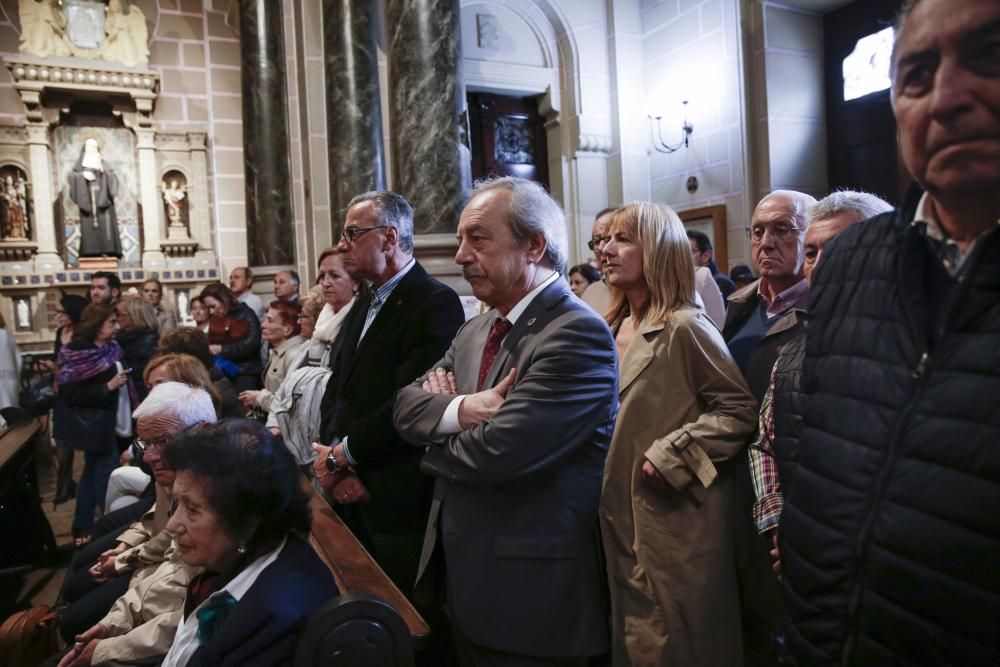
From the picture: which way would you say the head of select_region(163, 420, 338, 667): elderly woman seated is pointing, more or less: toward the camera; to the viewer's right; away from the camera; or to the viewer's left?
to the viewer's left

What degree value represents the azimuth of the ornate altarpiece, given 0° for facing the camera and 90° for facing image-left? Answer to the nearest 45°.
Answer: approximately 0°

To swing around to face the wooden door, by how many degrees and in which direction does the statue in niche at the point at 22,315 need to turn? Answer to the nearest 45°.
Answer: approximately 45° to its left

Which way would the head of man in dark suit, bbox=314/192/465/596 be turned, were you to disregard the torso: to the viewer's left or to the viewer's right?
to the viewer's left

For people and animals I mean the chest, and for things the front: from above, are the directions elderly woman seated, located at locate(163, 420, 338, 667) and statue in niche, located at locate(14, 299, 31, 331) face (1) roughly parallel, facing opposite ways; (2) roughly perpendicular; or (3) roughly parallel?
roughly perpendicular

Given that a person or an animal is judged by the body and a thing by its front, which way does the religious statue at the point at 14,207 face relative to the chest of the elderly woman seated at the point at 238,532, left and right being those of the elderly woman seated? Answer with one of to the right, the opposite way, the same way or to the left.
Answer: to the left

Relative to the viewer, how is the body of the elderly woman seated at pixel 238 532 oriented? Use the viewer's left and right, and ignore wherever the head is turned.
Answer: facing to the left of the viewer

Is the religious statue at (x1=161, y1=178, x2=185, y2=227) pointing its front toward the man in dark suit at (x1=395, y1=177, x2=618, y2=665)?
yes
